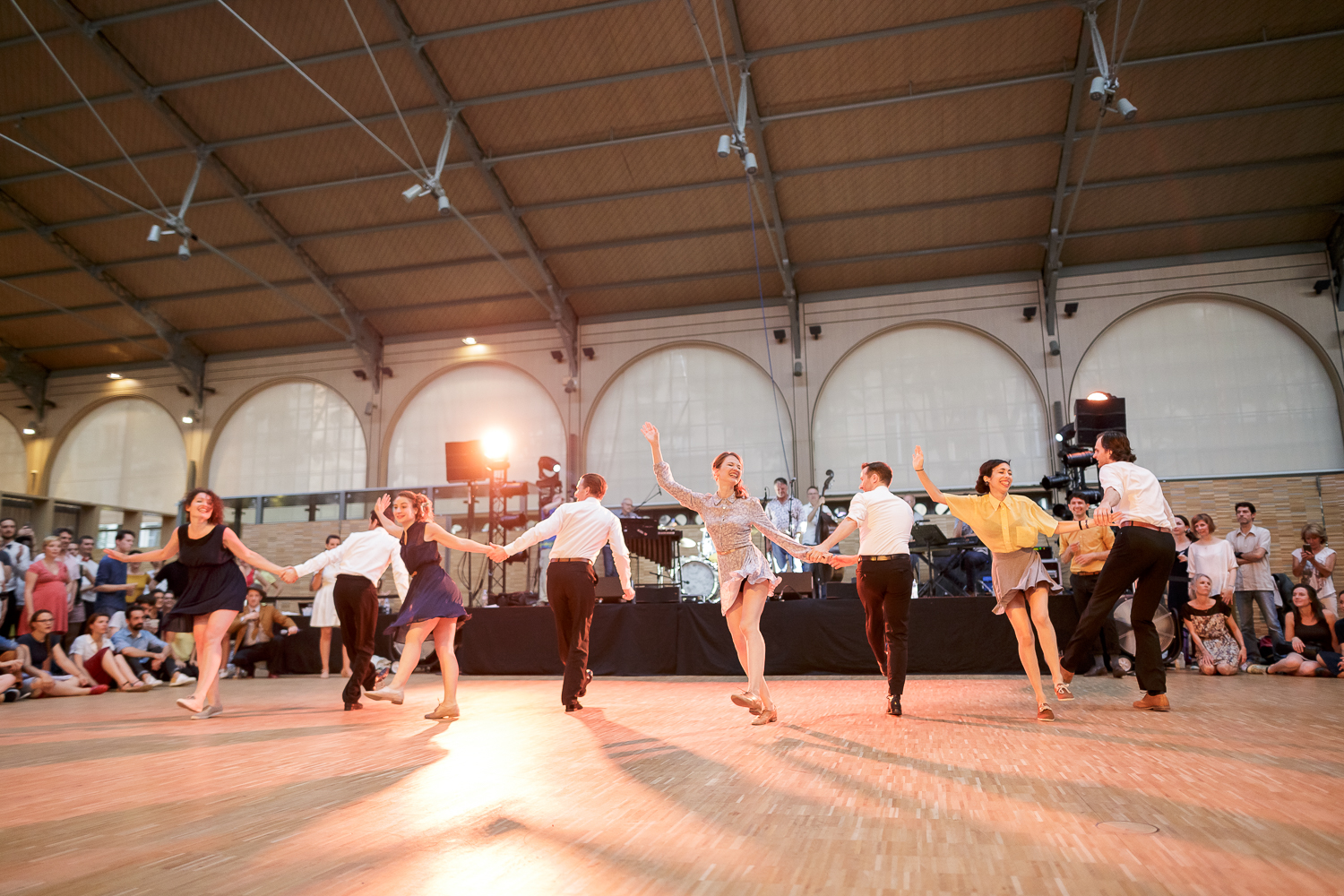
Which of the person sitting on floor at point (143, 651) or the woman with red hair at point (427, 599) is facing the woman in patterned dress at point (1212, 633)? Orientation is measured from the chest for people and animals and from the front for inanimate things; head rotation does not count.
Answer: the person sitting on floor

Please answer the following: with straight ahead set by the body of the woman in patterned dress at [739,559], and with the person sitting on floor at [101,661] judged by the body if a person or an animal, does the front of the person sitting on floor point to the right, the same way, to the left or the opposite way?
to the left

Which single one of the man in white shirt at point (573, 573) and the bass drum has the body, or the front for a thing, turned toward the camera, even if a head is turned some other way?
the bass drum

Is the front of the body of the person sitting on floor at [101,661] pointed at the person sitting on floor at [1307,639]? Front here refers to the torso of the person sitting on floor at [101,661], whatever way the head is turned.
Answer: yes

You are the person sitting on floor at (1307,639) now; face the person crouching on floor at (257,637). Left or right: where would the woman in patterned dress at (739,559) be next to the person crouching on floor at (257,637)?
left

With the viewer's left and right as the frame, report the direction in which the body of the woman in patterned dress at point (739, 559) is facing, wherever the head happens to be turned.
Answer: facing the viewer

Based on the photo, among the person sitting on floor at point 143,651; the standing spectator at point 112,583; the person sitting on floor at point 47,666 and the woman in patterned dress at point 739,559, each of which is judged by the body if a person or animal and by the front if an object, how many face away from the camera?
0

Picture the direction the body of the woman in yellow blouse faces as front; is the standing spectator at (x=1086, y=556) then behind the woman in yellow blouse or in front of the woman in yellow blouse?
behind

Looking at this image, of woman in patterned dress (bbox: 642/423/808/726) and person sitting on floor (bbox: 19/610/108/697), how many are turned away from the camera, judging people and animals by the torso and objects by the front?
0

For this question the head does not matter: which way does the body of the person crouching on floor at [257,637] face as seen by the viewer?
toward the camera

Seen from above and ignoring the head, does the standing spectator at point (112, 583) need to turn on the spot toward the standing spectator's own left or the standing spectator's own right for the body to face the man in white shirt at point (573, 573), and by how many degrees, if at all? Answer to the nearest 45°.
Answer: approximately 45° to the standing spectator's own right

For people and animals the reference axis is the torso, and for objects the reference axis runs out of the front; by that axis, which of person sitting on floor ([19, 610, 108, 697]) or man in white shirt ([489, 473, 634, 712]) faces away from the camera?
the man in white shirt

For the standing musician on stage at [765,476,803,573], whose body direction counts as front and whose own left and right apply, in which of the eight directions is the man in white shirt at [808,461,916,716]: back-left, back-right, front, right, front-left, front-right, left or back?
front

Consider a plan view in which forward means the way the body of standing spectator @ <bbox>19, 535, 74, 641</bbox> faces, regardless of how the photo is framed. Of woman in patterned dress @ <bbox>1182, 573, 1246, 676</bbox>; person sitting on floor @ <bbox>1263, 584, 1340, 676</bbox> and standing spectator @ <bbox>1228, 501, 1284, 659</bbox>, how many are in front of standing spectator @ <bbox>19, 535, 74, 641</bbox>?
3

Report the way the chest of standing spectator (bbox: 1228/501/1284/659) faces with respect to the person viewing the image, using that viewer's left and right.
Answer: facing the viewer and to the left of the viewer
